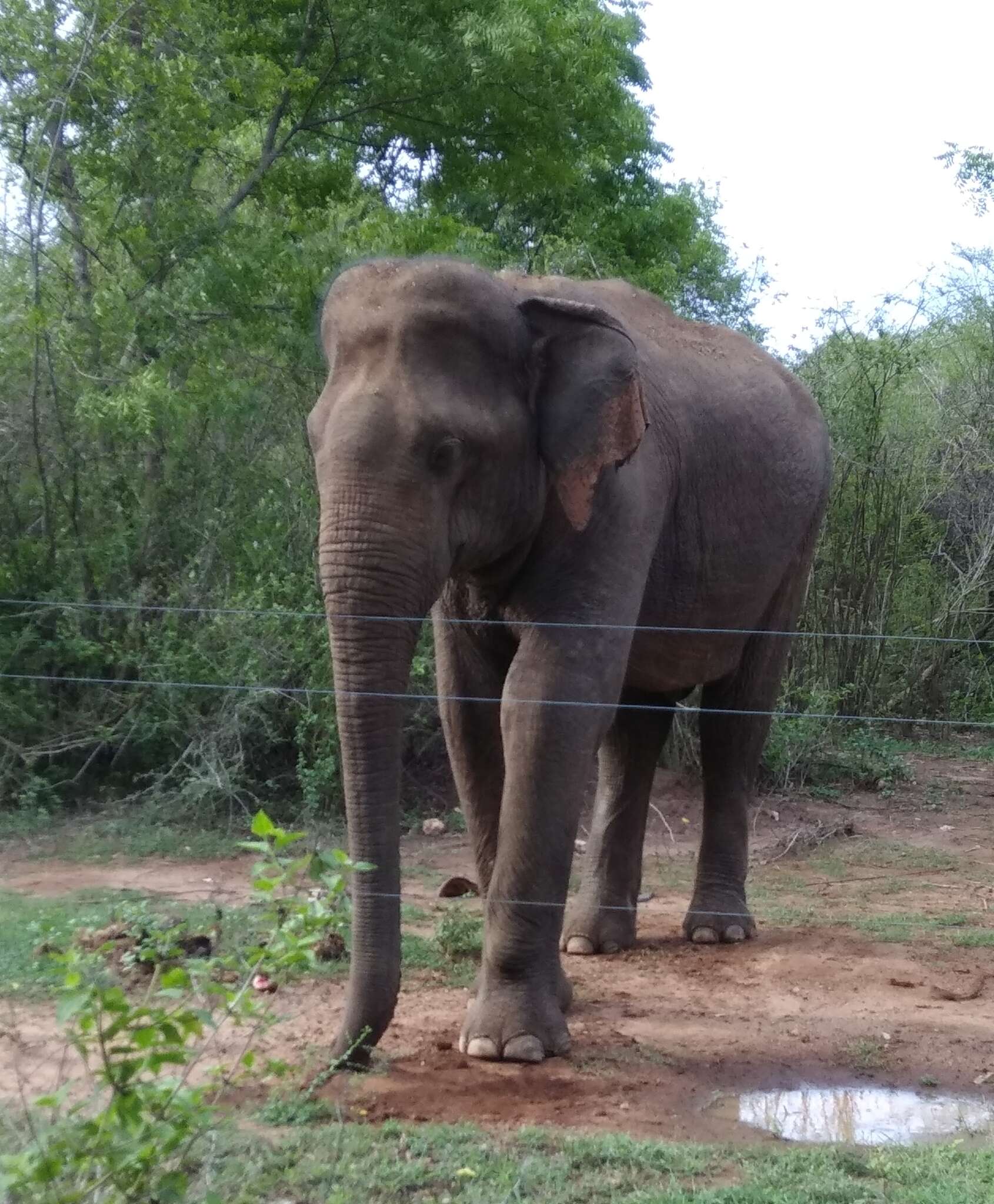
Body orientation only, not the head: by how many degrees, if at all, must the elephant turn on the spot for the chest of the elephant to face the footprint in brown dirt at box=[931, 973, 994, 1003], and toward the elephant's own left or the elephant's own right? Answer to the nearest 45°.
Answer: approximately 180°

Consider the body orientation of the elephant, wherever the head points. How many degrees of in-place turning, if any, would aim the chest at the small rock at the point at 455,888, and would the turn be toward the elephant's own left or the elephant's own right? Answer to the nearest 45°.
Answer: approximately 135° to the elephant's own right

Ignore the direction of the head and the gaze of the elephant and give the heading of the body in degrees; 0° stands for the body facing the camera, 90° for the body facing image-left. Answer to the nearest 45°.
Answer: approximately 45°

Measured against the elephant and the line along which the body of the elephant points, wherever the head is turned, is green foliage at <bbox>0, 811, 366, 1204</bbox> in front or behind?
in front

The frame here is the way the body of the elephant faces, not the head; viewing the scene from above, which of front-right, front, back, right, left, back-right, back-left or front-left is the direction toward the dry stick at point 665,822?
back-right
